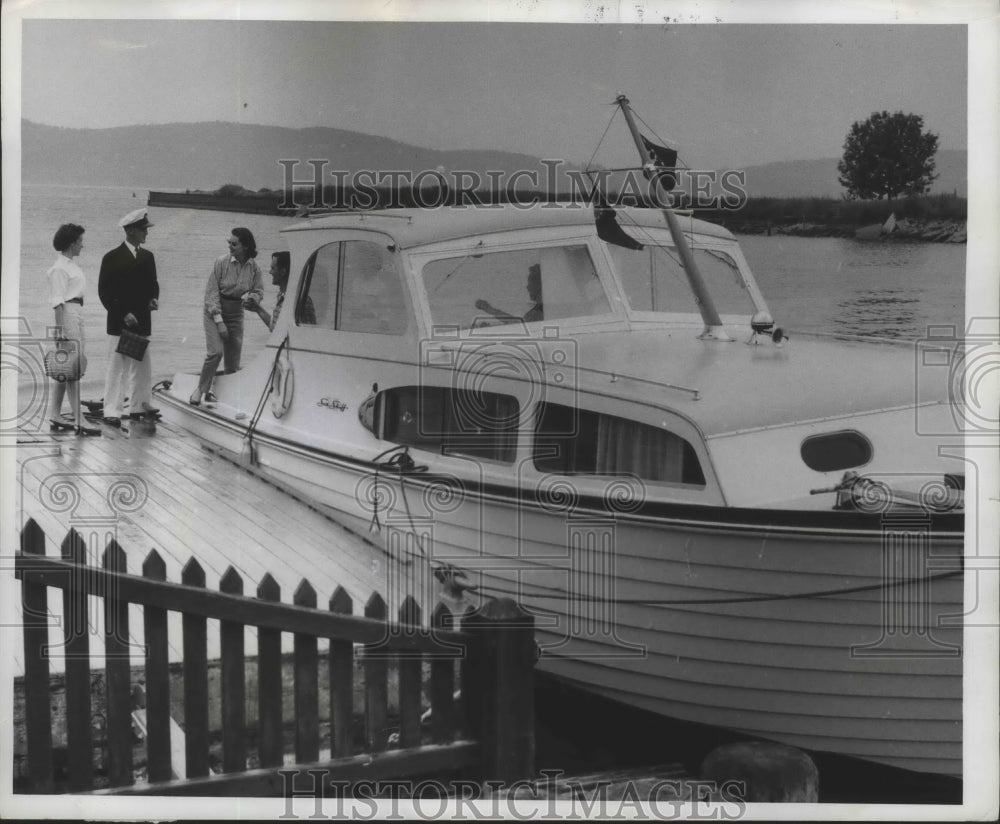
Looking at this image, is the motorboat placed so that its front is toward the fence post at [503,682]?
no

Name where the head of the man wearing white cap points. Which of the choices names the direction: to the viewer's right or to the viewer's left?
to the viewer's right

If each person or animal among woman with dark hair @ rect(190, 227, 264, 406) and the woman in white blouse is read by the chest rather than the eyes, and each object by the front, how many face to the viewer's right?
1

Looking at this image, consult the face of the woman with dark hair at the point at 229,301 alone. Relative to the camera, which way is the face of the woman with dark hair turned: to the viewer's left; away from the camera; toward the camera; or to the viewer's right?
to the viewer's left

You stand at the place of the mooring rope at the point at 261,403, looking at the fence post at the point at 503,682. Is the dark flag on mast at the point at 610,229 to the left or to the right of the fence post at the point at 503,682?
left

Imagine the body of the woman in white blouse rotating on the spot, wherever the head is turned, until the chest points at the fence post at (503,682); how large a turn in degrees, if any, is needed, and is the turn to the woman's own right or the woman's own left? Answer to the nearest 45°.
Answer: approximately 45° to the woman's own right

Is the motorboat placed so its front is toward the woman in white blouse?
no

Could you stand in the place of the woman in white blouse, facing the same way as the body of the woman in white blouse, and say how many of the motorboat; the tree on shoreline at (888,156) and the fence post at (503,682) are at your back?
0

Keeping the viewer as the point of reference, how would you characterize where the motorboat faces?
facing the viewer and to the right of the viewer

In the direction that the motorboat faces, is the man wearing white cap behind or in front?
behind

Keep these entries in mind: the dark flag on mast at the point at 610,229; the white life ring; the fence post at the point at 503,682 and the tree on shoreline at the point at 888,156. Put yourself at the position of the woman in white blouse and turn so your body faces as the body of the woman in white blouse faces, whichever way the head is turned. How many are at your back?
0

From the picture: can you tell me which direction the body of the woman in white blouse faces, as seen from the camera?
to the viewer's right

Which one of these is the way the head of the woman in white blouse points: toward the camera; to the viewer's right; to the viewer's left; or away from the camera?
to the viewer's right
